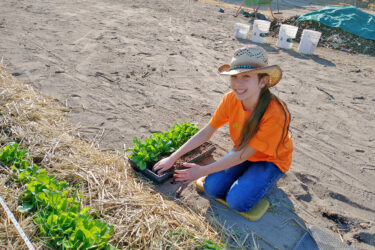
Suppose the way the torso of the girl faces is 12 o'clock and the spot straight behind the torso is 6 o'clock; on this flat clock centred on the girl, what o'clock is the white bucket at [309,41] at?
The white bucket is roughly at 5 o'clock from the girl.

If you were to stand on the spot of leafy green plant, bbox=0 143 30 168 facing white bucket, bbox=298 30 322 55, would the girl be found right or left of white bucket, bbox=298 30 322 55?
right

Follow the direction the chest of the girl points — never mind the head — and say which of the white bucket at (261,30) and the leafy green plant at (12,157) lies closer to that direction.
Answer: the leafy green plant

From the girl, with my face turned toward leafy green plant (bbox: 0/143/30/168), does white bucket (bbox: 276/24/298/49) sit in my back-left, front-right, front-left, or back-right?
back-right

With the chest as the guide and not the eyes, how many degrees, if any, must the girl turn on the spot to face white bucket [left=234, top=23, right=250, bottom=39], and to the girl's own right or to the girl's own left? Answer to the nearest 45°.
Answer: approximately 135° to the girl's own right

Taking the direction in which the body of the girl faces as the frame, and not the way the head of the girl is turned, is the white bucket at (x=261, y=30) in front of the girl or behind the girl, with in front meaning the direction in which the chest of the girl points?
behind

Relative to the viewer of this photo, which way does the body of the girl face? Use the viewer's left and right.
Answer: facing the viewer and to the left of the viewer

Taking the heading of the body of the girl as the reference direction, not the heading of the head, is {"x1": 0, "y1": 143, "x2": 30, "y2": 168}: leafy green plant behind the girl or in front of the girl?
in front

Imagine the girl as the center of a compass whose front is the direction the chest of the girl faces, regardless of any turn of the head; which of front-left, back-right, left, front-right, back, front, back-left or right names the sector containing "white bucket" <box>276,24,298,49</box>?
back-right
